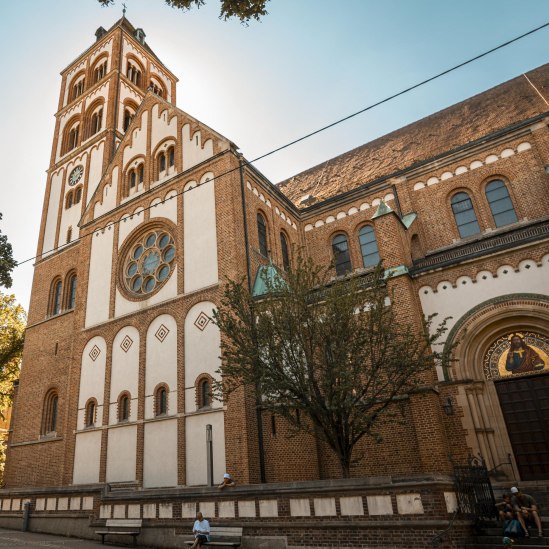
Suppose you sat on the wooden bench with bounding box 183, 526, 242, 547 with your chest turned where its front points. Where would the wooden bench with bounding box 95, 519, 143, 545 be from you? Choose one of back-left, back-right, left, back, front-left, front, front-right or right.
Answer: back-right

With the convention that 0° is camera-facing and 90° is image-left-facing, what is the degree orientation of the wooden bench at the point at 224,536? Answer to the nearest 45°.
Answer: approximately 0°

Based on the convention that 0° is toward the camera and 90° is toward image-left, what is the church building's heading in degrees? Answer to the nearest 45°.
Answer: approximately 45°

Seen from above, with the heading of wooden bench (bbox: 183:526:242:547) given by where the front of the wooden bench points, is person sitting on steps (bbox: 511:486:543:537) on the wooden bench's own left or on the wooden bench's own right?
on the wooden bench's own left
